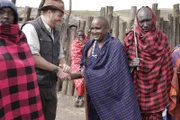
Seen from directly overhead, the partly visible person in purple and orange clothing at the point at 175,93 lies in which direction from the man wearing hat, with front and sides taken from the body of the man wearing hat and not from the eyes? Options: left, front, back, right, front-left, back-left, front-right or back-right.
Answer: front-left

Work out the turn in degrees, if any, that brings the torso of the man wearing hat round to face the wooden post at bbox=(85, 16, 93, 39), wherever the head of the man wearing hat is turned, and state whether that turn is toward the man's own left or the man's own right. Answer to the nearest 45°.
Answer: approximately 135° to the man's own left

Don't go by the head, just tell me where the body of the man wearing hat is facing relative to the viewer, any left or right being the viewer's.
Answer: facing the viewer and to the right of the viewer

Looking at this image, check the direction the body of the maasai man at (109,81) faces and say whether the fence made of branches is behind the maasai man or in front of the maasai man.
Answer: behind

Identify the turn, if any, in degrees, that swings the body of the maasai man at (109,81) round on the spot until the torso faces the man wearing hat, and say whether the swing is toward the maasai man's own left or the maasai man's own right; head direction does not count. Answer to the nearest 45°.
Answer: approximately 45° to the maasai man's own right

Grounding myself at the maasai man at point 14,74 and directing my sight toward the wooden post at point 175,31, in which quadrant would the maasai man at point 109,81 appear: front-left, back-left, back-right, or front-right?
front-right

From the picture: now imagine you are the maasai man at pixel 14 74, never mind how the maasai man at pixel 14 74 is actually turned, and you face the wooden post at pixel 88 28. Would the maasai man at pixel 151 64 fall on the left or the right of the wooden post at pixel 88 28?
right

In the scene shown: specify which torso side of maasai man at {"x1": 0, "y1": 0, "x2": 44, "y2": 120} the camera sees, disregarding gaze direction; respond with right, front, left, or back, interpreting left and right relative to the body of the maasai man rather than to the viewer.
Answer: front

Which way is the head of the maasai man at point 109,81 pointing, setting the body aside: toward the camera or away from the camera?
toward the camera

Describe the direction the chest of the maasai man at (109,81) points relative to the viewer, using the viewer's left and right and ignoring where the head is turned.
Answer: facing the viewer and to the left of the viewer

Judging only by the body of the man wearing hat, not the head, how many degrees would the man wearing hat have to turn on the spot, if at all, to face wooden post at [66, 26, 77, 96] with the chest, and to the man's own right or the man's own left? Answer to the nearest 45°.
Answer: approximately 135° to the man's own left
